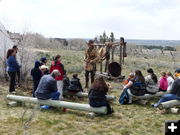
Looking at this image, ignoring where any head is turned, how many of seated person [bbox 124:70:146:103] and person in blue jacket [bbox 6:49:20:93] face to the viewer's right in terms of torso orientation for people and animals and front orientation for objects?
1

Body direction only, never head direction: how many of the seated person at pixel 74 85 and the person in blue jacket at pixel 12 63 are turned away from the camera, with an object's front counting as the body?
1

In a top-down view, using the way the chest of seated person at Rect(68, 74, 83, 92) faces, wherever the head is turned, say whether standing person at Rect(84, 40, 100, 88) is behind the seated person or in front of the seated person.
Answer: in front

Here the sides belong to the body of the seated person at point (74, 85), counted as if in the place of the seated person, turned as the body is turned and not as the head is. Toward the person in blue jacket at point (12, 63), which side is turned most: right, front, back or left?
left

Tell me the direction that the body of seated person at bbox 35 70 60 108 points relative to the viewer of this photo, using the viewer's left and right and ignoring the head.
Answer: facing away from the viewer and to the right of the viewer

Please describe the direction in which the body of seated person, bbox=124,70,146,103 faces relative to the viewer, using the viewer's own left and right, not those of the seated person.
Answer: facing away from the viewer and to the left of the viewer

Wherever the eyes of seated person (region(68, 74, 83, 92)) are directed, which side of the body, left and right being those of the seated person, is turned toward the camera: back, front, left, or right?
back

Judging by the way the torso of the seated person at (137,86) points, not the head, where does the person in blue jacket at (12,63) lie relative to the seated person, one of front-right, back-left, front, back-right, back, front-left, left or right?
front-left

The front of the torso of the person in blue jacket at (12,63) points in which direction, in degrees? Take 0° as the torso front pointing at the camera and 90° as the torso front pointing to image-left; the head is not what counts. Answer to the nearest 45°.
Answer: approximately 270°

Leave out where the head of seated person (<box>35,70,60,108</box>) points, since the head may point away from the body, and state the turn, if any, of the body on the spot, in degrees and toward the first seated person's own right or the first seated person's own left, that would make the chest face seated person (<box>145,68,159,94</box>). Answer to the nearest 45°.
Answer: approximately 45° to the first seated person's own right

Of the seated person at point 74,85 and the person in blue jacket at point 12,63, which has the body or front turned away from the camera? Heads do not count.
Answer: the seated person

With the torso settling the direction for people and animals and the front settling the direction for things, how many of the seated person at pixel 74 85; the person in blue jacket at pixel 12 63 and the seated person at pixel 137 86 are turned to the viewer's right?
1

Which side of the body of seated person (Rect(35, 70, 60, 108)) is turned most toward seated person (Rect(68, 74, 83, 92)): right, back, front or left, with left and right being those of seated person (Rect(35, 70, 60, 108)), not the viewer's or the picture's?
front

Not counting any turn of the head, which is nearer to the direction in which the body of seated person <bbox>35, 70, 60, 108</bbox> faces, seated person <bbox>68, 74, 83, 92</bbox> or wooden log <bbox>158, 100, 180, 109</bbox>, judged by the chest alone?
the seated person

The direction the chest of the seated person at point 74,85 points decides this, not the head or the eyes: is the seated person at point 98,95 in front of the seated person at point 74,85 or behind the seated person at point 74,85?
behind
